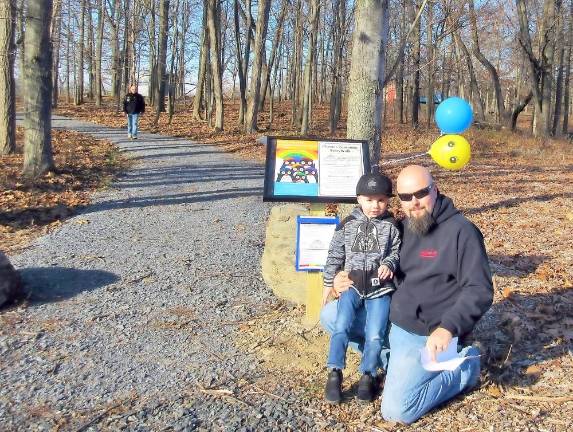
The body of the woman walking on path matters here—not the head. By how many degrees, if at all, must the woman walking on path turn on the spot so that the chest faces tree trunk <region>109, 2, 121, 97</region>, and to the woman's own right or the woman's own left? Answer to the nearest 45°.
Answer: approximately 180°

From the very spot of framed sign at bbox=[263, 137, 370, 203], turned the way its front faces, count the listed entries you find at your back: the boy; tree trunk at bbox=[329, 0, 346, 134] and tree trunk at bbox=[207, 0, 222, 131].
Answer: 2

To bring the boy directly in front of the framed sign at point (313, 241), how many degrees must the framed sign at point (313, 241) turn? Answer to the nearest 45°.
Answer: approximately 45° to its left

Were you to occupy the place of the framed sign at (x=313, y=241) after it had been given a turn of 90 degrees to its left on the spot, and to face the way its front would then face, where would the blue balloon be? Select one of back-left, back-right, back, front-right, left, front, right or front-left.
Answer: front-left

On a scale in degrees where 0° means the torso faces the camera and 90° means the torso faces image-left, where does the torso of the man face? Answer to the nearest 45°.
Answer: approximately 45°

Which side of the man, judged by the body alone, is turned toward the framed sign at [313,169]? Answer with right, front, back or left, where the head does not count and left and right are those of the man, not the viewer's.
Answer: right

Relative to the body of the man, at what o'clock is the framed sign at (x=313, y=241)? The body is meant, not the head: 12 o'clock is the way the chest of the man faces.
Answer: The framed sign is roughly at 3 o'clock from the man.
